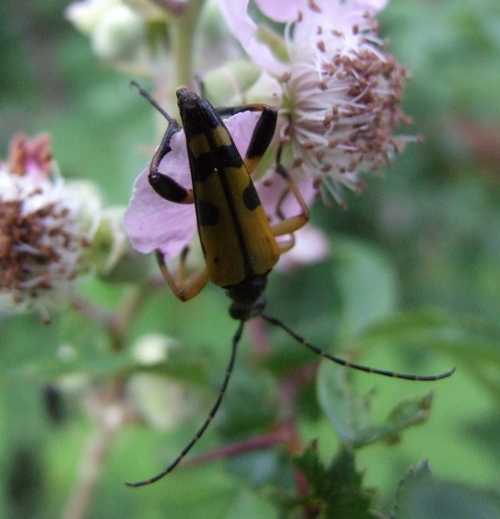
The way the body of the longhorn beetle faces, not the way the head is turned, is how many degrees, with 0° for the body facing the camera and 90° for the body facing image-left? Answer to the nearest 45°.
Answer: approximately 0°
